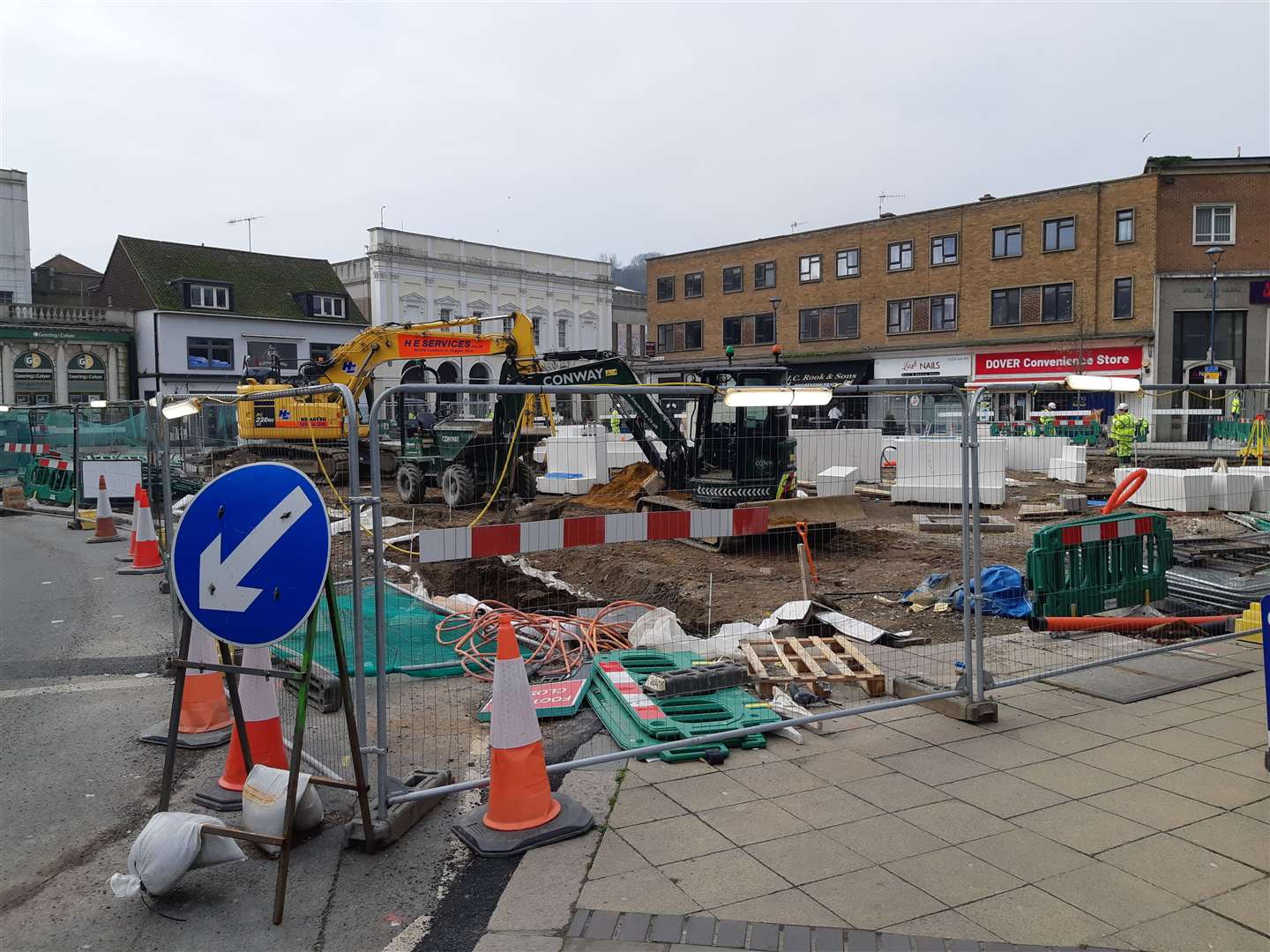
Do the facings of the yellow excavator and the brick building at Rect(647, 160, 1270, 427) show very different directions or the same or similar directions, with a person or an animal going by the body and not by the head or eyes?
very different directions

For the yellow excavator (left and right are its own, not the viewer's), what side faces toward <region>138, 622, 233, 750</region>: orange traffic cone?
right

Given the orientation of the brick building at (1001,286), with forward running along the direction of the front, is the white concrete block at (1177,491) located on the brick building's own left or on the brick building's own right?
on the brick building's own left

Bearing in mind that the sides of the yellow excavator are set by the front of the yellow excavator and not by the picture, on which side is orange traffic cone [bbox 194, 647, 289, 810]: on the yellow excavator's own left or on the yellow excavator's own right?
on the yellow excavator's own right

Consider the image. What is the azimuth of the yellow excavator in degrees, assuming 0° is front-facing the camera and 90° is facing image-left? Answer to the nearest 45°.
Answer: approximately 270°

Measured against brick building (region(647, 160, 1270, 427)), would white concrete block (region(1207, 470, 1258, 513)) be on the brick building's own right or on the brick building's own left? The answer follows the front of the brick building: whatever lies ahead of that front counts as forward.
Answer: on the brick building's own left

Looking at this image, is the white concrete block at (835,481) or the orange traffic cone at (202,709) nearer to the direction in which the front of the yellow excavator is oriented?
the white concrete block

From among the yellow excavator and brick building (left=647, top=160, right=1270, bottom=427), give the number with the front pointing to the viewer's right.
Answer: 1

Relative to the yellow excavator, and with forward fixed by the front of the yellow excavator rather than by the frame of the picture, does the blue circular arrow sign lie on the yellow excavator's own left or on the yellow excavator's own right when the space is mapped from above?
on the yellow excavator's own right

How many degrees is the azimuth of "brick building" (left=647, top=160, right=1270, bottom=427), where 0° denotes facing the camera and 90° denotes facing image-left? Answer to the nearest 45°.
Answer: approximately 45°
